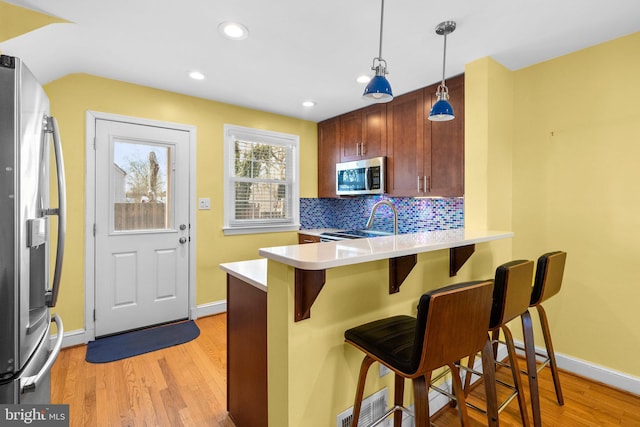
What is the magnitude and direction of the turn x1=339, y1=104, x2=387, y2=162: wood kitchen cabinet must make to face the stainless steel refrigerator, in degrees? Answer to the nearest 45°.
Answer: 0° — it already faces it

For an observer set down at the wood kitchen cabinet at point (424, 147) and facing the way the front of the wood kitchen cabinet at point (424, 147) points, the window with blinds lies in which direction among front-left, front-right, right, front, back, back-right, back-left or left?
front-right

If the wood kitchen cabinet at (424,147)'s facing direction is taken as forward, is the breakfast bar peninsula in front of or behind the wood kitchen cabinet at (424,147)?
in front

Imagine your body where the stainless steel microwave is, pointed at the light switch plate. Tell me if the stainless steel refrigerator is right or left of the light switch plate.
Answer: left

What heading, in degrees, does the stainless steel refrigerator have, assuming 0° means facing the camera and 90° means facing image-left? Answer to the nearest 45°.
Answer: approximately 270°

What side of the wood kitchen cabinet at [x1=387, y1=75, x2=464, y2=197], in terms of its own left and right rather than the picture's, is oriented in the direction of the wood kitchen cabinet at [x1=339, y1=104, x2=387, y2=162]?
right

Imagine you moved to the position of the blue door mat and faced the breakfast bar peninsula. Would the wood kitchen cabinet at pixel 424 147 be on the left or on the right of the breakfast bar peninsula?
left

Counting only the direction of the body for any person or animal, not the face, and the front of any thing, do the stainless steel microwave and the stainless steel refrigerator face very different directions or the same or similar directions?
very different directions

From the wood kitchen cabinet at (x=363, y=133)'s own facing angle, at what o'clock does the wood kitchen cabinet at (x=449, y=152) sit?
the wood kitchen cabinet at (x=449, y=152) is roughly at 9 o'clock from the wood kitchen cabinet at (x=363, y=133).

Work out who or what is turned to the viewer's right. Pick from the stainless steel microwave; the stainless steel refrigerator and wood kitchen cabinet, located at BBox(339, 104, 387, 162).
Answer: the stainless steel refrigerator

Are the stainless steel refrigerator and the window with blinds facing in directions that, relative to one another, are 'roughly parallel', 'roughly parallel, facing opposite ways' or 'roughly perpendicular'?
roughly perpendicular
